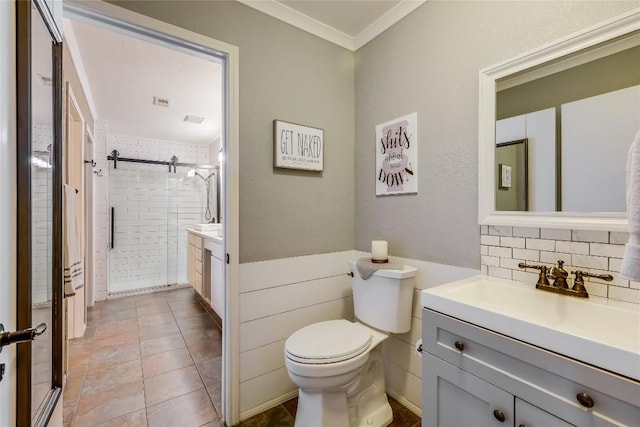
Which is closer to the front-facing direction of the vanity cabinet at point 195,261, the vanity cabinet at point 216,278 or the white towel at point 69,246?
the white towel

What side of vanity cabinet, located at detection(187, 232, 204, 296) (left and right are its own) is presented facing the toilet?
left

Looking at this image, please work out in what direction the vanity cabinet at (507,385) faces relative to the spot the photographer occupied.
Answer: facing the viewer and to the left of the viewer

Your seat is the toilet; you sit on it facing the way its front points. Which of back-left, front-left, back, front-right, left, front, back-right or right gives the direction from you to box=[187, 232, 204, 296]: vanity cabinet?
right

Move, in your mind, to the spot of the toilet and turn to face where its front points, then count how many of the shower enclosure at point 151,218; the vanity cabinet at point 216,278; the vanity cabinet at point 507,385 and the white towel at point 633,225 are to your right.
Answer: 2

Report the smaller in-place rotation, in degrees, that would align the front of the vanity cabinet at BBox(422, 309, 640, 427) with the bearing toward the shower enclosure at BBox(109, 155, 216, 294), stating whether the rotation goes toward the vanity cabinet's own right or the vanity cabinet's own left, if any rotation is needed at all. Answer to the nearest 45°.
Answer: approximately 45° to the vanity cabinet's own right

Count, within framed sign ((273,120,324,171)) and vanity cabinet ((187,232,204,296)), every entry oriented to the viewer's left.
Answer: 1

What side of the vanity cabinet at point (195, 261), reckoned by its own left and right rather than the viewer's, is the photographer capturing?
left

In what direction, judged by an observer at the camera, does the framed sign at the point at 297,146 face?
facing the viewer and to the right of the viewer

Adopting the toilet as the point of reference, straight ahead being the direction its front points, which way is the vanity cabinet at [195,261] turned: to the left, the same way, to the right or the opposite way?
the same way

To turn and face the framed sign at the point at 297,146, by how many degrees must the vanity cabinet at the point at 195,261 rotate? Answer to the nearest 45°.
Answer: approximately 90° to its left

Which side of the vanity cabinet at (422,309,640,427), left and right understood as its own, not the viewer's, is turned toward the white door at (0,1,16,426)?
front

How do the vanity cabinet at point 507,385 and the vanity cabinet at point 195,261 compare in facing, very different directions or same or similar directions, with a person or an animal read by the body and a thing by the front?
same or similar directions

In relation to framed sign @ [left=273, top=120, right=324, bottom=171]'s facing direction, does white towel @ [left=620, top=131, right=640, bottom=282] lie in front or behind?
in front
